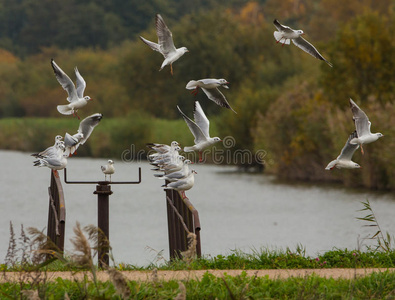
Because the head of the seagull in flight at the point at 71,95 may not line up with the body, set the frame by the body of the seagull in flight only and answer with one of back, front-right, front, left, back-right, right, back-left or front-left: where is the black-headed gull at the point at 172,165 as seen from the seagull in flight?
front-right

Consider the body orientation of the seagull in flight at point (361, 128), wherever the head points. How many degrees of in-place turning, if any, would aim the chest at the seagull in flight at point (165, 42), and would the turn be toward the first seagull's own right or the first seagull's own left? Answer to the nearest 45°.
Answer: approximately 180°

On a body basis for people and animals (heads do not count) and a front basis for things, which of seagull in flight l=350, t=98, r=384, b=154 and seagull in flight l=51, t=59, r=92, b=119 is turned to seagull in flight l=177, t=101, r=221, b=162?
seagull in flight l=51, t=59, r=92, b=119

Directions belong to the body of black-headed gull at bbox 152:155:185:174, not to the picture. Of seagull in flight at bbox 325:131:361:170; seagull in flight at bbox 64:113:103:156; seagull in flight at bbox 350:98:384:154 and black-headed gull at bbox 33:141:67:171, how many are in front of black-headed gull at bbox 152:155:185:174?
2

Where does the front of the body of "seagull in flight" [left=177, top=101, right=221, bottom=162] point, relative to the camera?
to the viewer's right
